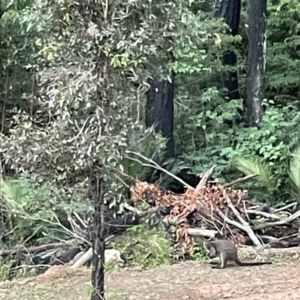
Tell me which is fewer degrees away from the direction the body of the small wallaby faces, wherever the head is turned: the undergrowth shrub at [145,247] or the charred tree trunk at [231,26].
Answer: the undergrowth shrub

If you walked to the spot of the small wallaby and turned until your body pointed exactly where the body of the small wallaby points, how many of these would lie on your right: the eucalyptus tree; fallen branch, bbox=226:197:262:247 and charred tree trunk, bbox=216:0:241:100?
2

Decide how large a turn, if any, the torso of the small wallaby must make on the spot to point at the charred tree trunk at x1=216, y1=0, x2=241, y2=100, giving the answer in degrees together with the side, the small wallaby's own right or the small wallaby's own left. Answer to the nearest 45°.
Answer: approximately 90° to the small wallaby's own right

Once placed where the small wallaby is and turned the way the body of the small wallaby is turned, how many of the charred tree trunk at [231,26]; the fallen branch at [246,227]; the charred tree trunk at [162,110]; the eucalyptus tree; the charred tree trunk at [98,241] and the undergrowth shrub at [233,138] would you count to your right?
4

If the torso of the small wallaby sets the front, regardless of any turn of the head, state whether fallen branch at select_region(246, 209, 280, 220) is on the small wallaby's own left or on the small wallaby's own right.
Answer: on the small wallaby's own right

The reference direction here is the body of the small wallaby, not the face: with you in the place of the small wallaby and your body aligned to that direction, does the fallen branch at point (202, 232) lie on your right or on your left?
on your right

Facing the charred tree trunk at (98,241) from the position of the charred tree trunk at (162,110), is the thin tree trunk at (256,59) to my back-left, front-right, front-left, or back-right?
back-left

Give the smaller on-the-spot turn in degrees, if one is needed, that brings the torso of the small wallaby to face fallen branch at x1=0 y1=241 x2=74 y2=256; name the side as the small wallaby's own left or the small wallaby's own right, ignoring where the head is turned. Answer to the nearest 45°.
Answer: approximately 45° to the small wallaby's own right

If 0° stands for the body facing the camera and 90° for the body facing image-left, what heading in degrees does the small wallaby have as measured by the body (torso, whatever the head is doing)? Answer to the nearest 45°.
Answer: approximately 90°

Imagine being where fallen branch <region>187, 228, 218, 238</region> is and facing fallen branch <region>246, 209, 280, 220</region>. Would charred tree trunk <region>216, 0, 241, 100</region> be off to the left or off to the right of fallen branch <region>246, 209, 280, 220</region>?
left

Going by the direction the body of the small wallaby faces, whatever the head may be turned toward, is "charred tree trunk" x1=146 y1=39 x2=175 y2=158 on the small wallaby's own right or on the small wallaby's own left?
on the small wallaby's own right

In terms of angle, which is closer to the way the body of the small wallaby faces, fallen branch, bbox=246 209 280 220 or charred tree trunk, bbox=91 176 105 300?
the charred tree trunk
